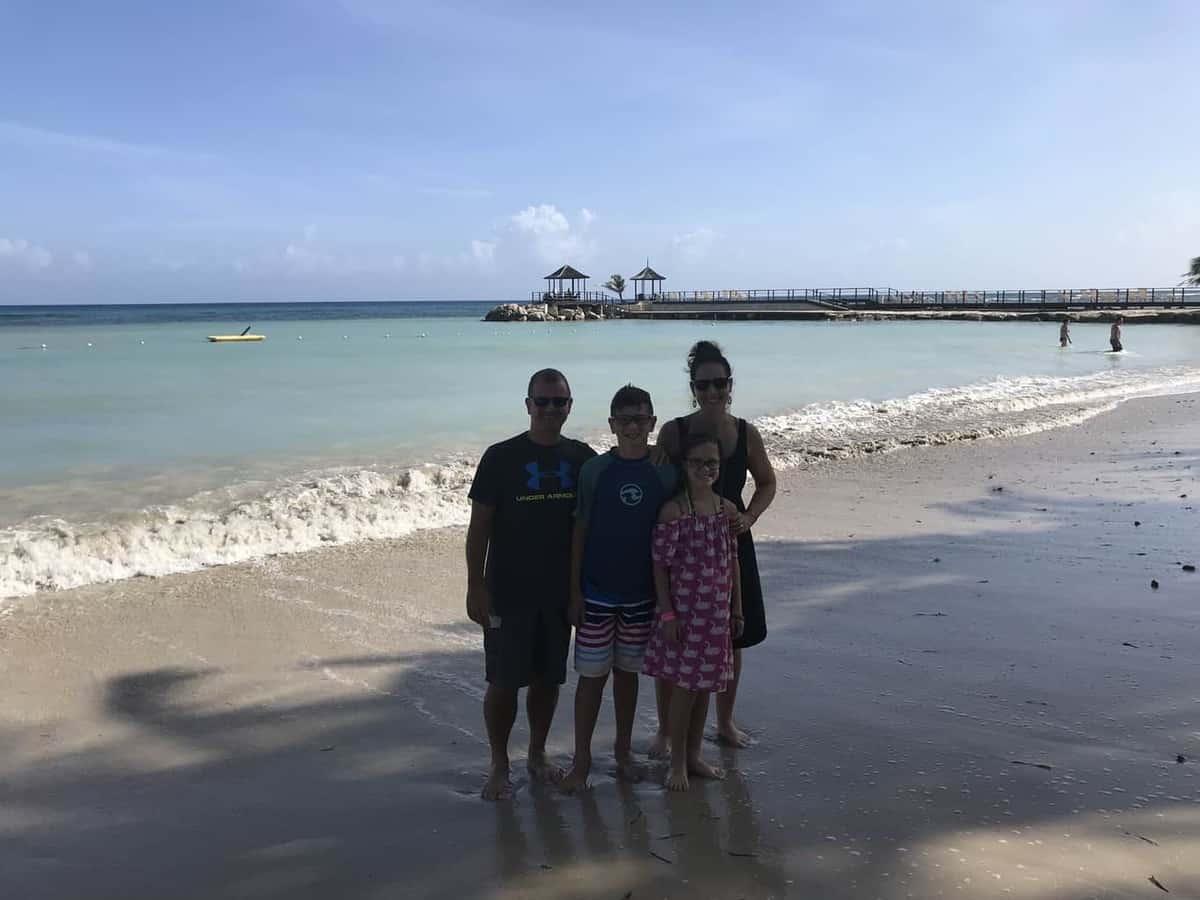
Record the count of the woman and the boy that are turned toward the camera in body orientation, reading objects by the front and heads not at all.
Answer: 2

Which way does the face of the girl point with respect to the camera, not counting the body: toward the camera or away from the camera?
toward the camera

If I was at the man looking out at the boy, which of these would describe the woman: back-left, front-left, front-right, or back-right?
front-left

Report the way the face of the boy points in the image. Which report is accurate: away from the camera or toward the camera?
toward the camera

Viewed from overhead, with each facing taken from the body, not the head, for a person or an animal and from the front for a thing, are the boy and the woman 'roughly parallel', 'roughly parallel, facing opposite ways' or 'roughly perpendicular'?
roughly parallel

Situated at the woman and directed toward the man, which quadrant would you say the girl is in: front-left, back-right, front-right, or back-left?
front-left

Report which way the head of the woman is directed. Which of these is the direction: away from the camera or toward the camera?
toward the camera

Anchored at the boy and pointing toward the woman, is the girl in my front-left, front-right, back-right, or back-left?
front-right

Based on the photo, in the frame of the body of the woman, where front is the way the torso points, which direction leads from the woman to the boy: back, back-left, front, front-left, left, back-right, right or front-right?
front-right

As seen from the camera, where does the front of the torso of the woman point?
toward the camera
